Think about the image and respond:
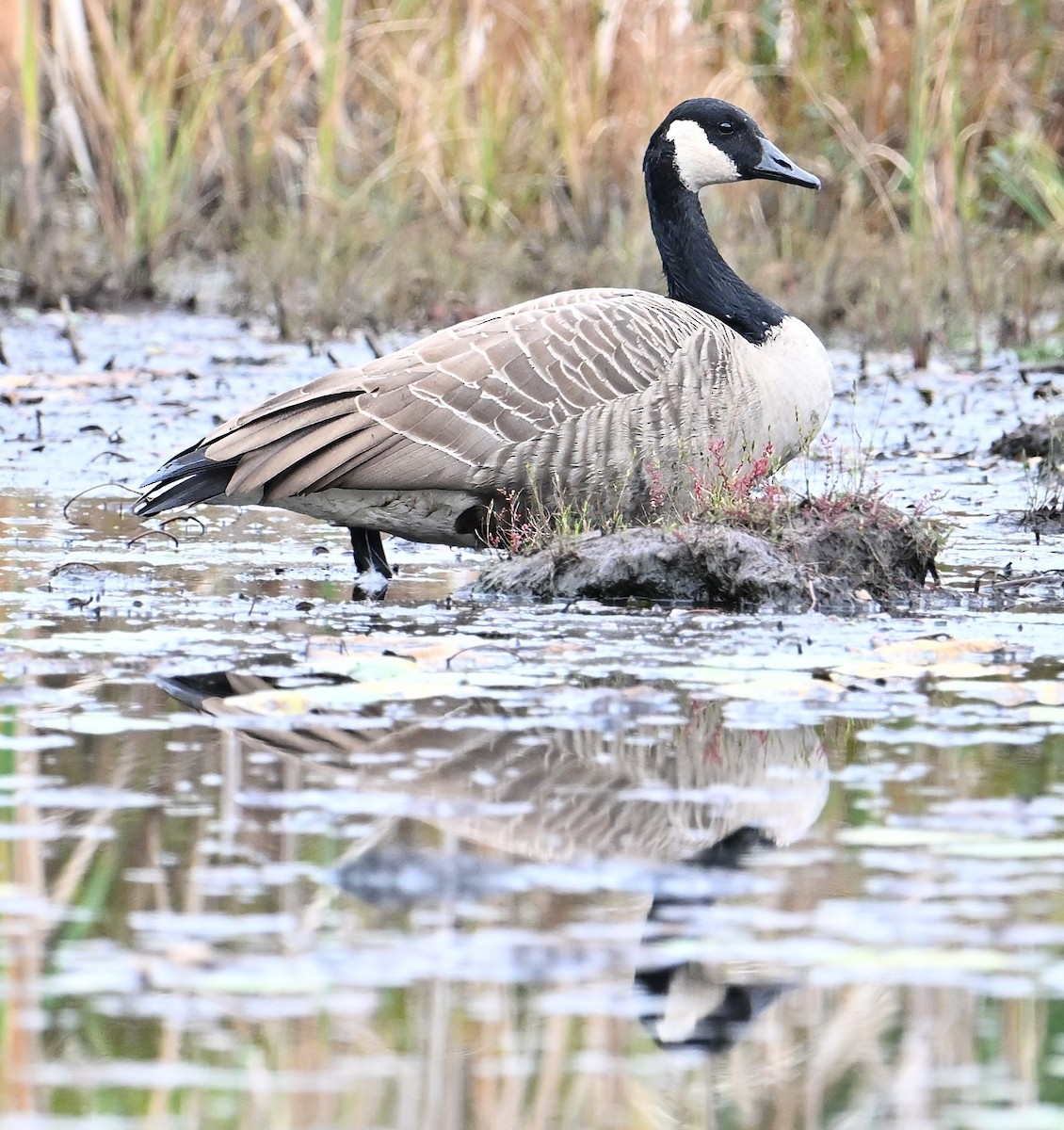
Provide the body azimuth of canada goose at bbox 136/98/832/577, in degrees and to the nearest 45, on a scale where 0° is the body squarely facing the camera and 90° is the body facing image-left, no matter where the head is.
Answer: approximately 270°

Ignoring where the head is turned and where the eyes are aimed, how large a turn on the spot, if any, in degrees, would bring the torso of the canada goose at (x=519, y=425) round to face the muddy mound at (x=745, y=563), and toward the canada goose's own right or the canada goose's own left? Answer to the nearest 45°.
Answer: approximately 45° to the canada goose's own right

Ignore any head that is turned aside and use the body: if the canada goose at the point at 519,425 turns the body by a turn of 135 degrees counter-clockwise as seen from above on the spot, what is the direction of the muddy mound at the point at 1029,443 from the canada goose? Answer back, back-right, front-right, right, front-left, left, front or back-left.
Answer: right

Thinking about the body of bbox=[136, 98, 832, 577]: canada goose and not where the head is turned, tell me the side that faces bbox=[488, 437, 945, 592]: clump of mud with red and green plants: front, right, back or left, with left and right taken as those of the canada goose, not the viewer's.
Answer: front
